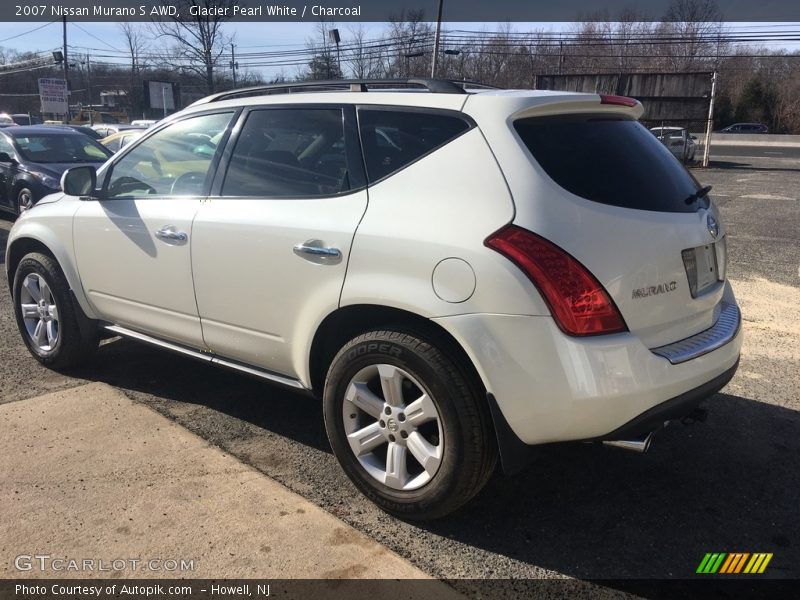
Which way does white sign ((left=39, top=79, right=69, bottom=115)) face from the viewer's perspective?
toward the camera

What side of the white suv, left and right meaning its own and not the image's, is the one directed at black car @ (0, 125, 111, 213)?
front

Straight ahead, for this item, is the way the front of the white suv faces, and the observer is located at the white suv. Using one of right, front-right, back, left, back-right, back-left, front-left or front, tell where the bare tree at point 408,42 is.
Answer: front-right

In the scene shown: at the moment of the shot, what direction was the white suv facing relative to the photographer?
facing away from the viewer and to the left of the viewer

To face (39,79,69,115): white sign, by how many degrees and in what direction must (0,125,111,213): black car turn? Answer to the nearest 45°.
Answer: approximately 135° to its left

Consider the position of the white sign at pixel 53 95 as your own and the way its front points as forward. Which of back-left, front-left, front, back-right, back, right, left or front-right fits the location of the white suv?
front

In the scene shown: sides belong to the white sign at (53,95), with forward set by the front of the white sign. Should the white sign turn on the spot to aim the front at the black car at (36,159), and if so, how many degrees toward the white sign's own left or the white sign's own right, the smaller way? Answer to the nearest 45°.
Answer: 0° — it already faces it

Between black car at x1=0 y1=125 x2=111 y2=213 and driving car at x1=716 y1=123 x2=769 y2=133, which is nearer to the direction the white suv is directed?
the black car

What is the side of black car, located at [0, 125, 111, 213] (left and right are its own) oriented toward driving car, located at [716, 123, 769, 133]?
left

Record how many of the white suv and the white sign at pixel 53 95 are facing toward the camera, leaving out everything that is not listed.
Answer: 1
